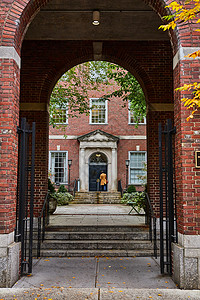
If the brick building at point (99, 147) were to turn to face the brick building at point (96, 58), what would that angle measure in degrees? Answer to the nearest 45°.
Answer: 0° — it already faces it

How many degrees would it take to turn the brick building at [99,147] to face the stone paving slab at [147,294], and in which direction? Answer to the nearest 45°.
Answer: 0° — it already faces it

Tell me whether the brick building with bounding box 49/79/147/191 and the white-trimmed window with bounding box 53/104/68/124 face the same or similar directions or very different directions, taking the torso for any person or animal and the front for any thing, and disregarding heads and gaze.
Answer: same or similar directions

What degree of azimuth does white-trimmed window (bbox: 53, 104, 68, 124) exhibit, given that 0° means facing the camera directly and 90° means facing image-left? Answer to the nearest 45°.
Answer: approximately 0°

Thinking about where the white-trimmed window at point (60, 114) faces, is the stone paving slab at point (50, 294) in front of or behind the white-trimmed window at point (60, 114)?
in front

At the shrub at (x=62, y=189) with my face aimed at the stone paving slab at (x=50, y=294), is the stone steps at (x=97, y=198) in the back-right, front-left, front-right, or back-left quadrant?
front-left

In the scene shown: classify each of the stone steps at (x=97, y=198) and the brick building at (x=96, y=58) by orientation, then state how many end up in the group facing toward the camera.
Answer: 2

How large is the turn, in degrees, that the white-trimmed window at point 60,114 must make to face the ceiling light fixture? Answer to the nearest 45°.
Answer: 0° — it already faces it

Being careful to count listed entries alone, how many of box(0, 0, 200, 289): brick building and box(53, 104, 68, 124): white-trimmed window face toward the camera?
2

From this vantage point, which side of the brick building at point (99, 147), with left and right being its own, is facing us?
front

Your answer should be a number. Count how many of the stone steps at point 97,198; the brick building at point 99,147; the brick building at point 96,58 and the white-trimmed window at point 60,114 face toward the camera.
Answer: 4

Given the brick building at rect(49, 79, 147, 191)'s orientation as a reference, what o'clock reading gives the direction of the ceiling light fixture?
The ceiling light fixture is roughly at 12 o'clock from the brick building.

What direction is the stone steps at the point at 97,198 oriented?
toward the camera
